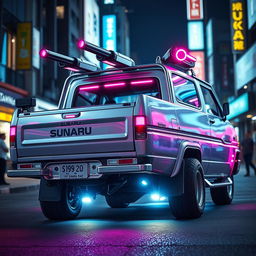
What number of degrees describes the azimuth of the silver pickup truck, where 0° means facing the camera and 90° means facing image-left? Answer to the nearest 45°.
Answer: approximately 225°

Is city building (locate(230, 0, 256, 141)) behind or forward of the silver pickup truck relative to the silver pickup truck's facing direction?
forward

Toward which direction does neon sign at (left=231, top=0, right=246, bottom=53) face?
toward the camera

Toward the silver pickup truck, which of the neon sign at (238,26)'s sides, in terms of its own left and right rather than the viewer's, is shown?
front

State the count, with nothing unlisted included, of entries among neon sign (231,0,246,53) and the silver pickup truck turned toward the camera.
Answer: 1
